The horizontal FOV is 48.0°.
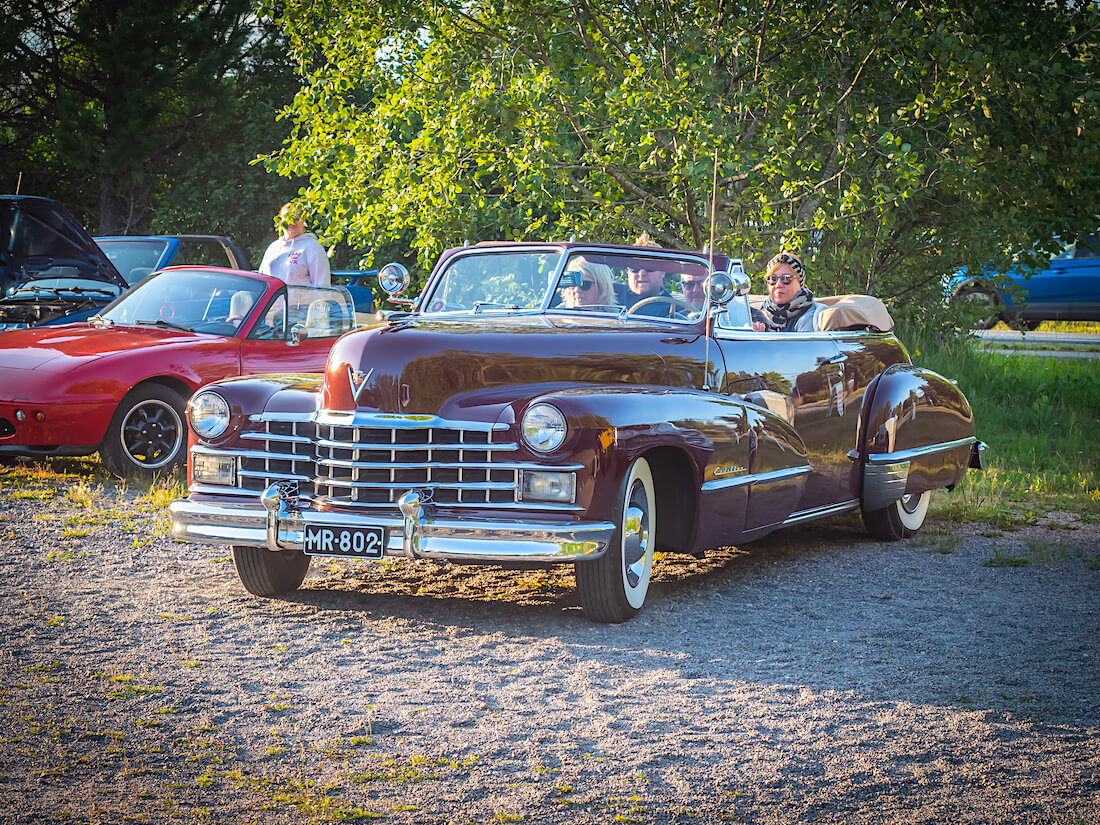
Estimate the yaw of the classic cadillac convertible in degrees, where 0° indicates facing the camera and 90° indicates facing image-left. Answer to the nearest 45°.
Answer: approximately 45°

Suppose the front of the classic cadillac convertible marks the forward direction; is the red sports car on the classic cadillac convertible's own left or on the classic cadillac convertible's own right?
on the classic cadillac convertible's own right

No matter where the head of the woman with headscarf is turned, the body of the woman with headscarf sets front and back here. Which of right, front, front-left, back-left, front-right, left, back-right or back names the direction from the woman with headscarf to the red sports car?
front-right

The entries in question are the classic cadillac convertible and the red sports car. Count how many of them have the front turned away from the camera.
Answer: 0

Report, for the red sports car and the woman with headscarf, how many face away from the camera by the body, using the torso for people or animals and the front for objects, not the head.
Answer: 0

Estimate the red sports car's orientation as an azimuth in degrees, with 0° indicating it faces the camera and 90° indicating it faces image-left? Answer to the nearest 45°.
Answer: approximately 45°
